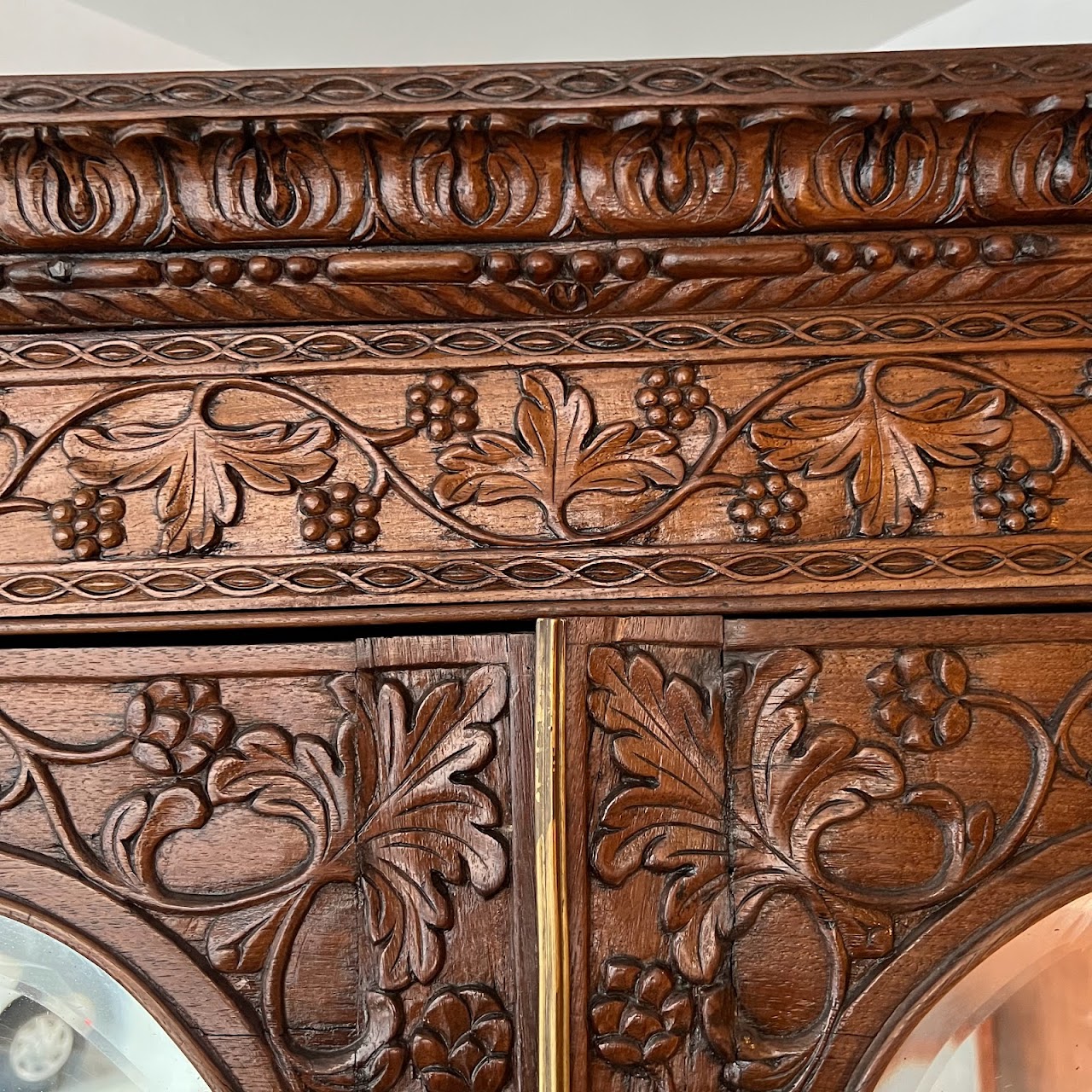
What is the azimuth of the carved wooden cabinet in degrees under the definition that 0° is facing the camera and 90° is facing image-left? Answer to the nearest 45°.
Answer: approximately 0°
